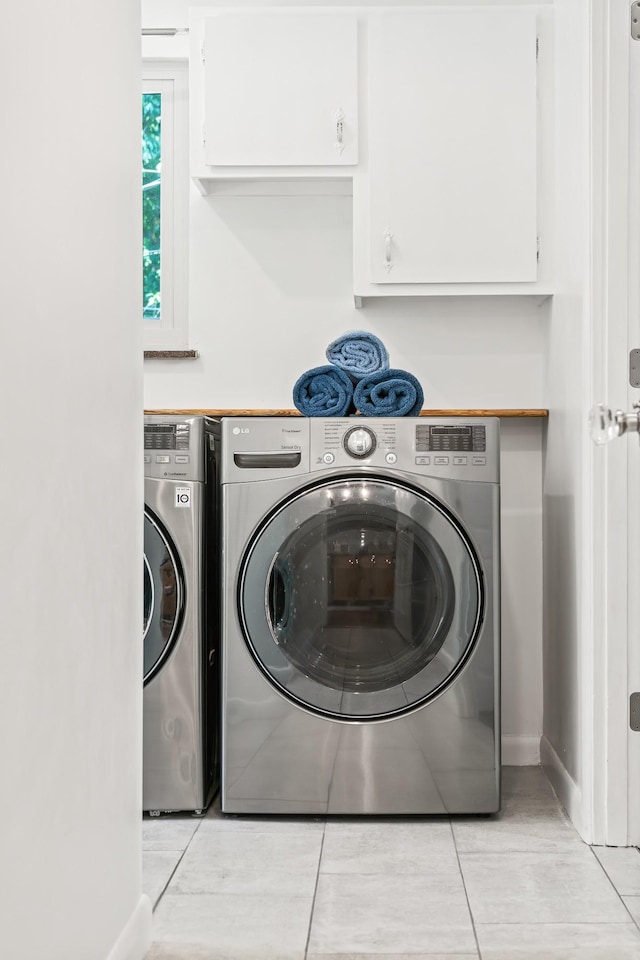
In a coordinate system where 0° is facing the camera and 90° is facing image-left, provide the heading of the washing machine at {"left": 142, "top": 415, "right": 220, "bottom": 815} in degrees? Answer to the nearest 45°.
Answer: approximately 0°

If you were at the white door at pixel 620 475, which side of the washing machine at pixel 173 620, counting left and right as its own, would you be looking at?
left
